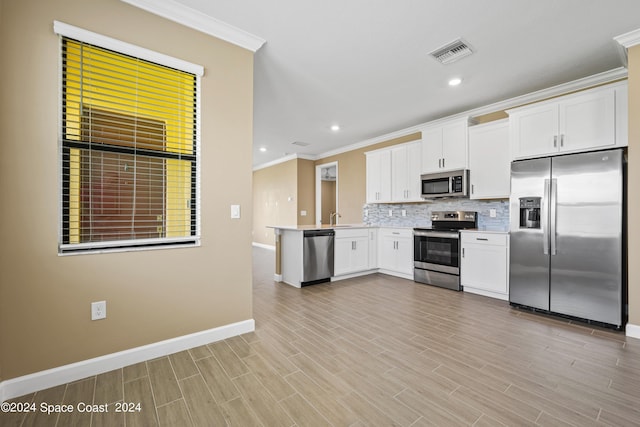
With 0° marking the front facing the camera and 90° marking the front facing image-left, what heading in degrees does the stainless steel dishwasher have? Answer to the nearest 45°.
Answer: approximately 315°

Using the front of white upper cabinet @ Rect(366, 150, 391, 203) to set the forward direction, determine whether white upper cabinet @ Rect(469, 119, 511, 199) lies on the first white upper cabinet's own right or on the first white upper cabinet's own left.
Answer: on the first white upper cabinet's own left

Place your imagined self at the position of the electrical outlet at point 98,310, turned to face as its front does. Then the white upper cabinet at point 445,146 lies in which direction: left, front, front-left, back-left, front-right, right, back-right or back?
left

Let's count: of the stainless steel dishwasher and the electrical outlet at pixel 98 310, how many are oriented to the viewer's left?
0

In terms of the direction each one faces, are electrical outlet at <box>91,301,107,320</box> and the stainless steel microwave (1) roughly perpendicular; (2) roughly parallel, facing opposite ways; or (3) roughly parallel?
roughly perpendicular

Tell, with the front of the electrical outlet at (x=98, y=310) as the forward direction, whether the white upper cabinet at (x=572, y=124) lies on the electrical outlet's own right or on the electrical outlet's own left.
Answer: on the electrical outlet's own left

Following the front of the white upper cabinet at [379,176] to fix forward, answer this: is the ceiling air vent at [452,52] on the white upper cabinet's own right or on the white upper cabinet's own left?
on the white upper cabinet's own left

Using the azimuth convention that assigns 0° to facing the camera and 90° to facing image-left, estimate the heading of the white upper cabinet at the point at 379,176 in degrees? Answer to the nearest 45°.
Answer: approximately 45°
